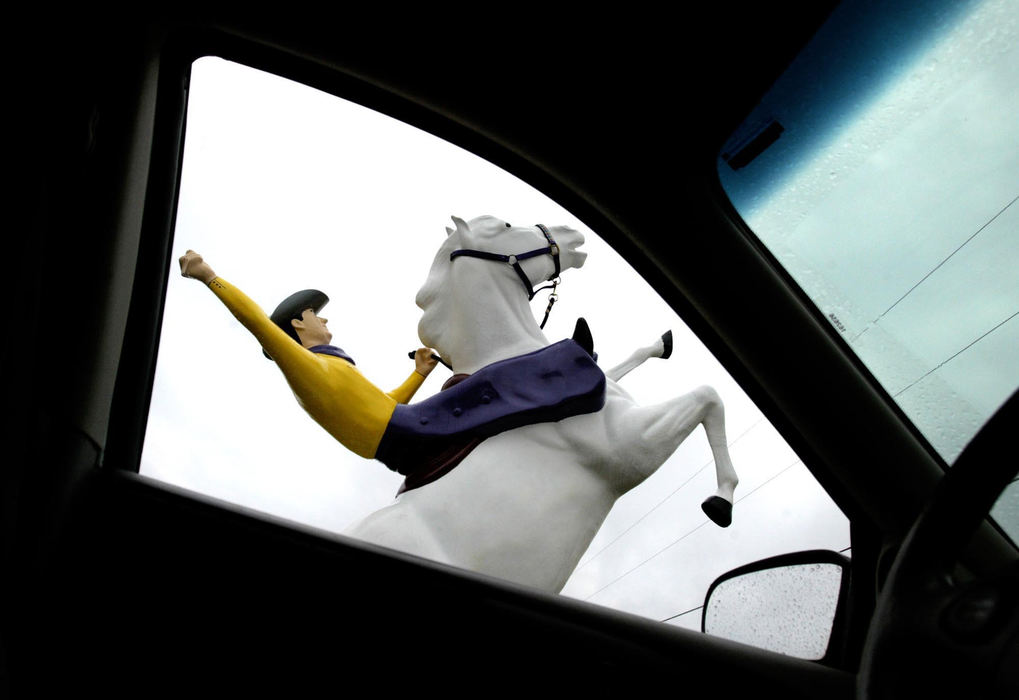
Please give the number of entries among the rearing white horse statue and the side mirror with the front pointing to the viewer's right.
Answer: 1

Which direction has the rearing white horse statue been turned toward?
to the viewer's right

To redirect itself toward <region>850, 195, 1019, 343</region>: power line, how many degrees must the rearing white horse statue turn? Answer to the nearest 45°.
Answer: approximately 45° to its right

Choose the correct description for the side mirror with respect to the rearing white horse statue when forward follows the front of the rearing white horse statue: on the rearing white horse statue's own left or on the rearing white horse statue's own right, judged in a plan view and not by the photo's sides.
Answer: on the rearing white horse statue's own right

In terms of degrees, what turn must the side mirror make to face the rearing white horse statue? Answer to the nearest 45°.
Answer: approximately 135° to its right

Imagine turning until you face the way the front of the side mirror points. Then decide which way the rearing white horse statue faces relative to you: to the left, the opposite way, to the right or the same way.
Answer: to the left

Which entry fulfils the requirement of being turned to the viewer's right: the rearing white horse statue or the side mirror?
the rearing white horse statue

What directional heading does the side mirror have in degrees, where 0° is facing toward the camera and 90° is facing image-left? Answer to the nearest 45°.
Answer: approximately 0°
